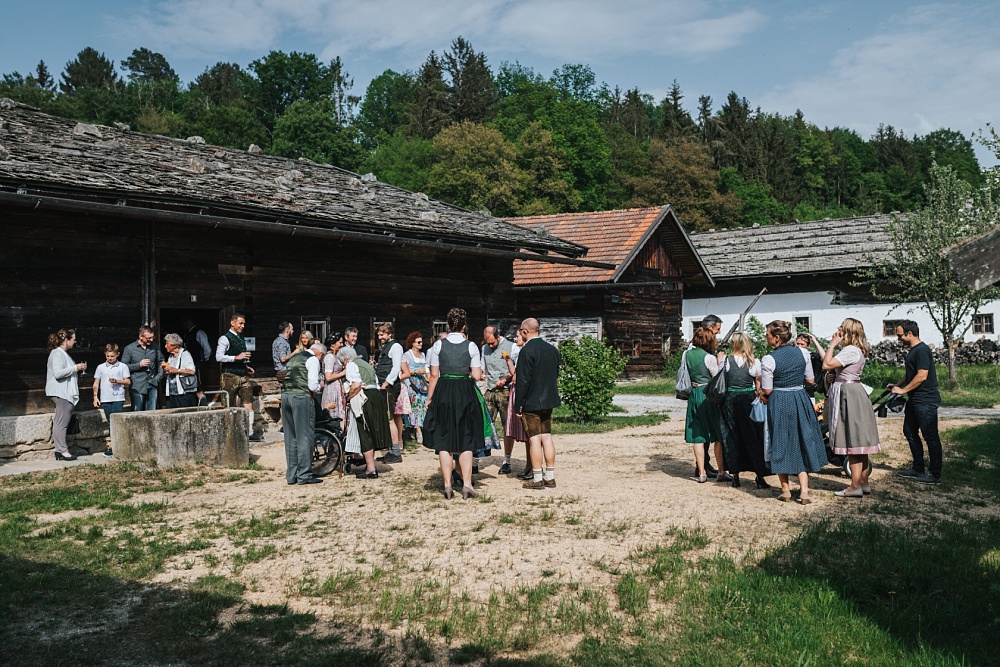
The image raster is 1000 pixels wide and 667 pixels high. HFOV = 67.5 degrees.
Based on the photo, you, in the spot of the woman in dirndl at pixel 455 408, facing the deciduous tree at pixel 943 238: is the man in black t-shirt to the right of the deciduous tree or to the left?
right

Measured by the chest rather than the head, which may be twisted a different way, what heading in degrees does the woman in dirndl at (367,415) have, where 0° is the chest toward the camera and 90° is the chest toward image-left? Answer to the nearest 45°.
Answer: approximately 90°

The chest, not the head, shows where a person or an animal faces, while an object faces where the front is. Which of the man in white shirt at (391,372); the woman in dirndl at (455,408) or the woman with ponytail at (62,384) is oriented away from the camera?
the woman in dirndl

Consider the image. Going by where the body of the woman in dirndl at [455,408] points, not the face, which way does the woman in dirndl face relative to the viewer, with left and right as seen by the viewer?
facing away from the viewer

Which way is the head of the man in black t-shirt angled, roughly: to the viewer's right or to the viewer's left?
to the viewer's left

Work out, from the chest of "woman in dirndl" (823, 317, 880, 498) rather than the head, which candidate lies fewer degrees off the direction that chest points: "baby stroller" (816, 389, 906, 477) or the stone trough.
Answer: the stone trough

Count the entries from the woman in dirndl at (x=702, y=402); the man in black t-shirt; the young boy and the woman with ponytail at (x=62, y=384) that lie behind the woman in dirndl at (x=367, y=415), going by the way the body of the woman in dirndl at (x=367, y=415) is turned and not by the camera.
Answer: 2

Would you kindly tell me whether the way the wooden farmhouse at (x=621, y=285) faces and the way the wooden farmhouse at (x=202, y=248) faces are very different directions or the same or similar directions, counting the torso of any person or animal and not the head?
same or similar directions

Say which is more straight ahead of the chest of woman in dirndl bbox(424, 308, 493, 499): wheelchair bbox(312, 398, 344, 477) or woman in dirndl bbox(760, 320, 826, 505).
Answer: the wheelchair

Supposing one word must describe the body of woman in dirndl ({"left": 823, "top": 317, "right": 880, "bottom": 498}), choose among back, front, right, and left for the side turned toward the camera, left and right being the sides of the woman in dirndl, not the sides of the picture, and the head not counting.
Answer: left

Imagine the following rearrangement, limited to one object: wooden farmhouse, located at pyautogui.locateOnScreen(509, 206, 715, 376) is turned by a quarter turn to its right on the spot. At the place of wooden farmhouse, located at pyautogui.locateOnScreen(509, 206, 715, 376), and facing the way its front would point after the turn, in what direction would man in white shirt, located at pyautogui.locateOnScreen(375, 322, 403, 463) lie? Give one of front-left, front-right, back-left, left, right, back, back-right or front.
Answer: front-left

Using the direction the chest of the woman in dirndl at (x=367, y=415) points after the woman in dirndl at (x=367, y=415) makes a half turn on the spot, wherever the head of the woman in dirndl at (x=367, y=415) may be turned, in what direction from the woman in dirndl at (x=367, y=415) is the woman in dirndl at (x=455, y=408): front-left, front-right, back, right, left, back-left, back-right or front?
front-right

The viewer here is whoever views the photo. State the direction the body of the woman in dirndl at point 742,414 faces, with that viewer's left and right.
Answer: facing away from the viewer

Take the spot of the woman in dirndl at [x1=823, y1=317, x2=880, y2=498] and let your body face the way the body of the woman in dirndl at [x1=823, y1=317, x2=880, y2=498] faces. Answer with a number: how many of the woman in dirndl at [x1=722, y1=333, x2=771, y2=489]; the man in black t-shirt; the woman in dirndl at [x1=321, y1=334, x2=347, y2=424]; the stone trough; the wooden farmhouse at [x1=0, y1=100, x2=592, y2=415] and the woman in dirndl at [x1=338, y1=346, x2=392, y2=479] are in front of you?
5

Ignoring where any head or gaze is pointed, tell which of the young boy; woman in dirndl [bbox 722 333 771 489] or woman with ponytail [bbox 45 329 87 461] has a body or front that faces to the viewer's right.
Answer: the woman with ponytail
